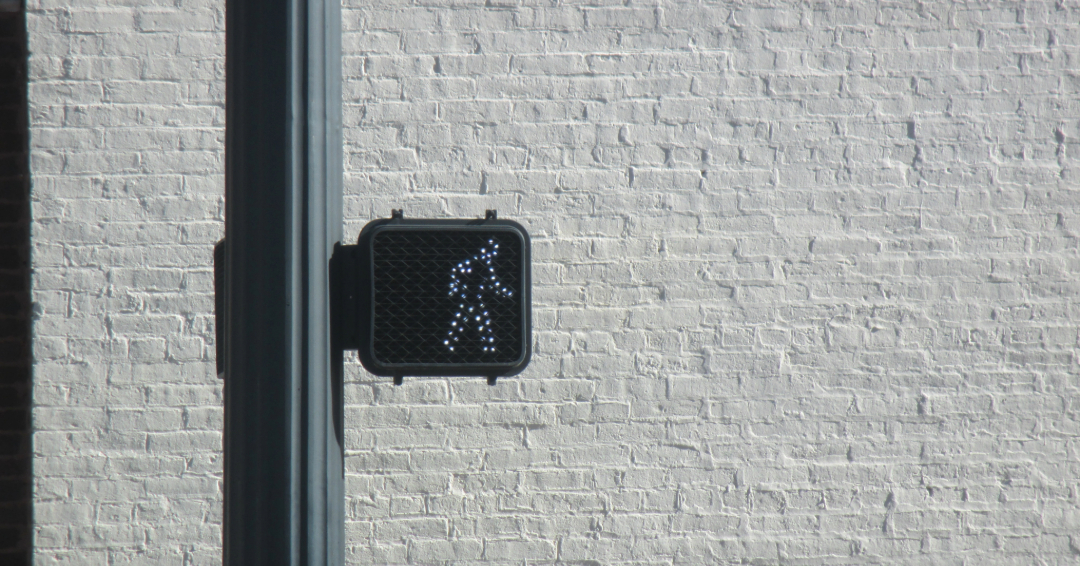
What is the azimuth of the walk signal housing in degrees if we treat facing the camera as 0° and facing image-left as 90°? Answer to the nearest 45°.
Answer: approximately 0°
